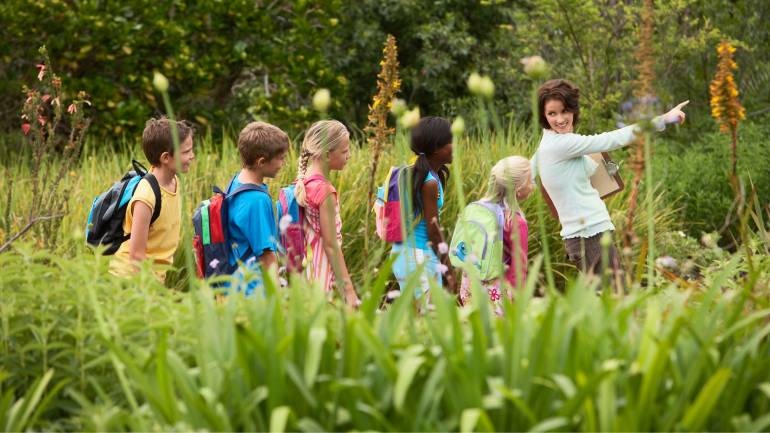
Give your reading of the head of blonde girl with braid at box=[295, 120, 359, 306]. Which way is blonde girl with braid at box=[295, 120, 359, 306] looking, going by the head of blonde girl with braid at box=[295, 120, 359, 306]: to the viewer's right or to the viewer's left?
to the viewer's right

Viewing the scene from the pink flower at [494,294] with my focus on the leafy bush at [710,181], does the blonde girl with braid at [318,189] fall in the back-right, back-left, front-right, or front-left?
back-left

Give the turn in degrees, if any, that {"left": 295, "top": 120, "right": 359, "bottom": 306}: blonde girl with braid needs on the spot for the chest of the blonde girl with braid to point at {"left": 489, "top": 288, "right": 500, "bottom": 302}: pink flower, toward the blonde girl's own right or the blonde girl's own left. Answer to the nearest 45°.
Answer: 0° — they already face it

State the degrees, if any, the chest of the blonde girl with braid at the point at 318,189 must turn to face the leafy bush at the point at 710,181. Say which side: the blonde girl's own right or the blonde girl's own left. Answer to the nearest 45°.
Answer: approximately 45° to the blonde girl's own left

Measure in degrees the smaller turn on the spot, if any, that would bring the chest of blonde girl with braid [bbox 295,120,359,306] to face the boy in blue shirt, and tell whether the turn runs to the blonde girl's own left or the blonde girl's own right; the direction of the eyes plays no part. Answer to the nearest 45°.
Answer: approximately 135° to the blonde girl's own right

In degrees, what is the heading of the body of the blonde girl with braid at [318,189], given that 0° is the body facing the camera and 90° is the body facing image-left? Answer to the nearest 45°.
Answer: approximately 270°

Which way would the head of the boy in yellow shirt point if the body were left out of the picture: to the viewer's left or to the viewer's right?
to the viewer's right

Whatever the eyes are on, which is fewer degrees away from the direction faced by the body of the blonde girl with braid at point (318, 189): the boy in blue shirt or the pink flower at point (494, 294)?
the pink flower

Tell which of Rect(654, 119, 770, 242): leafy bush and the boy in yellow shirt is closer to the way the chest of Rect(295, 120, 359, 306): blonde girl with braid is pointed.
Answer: the leafy bush

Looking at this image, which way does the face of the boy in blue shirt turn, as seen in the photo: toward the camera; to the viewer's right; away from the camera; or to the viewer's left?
to the viewer's right

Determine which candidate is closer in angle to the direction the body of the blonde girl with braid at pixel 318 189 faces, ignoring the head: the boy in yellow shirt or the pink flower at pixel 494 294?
the pink flower

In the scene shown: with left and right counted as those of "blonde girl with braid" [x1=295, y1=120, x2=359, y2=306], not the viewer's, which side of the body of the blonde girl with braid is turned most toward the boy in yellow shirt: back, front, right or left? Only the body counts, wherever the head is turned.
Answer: back
